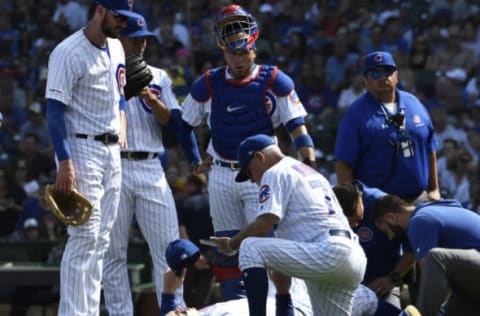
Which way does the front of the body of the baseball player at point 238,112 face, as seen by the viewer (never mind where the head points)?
toward the camera

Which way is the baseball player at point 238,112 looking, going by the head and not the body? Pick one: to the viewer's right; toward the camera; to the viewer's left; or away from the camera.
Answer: toward the camera

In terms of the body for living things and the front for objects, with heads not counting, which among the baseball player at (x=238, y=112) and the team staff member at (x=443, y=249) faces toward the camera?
the baseball player

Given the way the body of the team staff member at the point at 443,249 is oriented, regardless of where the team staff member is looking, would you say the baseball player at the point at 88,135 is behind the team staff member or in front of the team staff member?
in front

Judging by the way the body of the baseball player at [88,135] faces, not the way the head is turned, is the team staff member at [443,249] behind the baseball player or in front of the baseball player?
in front

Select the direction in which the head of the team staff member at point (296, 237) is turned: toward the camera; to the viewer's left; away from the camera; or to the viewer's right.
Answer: to the viewer's left

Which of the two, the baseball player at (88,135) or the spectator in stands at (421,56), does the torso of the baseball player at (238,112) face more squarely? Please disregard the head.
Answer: the baseball player

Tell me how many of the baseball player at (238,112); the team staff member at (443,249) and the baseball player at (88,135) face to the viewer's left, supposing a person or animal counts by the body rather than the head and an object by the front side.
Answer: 1

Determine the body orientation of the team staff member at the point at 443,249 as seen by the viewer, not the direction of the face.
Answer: to the viewer's left

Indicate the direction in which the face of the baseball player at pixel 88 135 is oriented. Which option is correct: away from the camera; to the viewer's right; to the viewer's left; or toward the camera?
to the viewer's right

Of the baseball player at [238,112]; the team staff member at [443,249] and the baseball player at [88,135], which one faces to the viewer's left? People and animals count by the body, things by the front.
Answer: the team staff member
